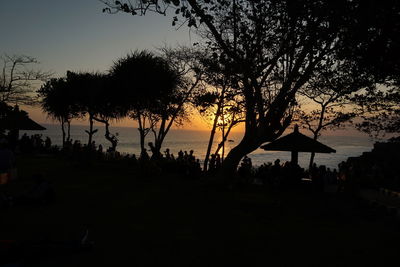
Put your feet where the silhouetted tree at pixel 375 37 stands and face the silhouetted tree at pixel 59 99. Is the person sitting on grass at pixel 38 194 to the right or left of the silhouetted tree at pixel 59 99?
left
